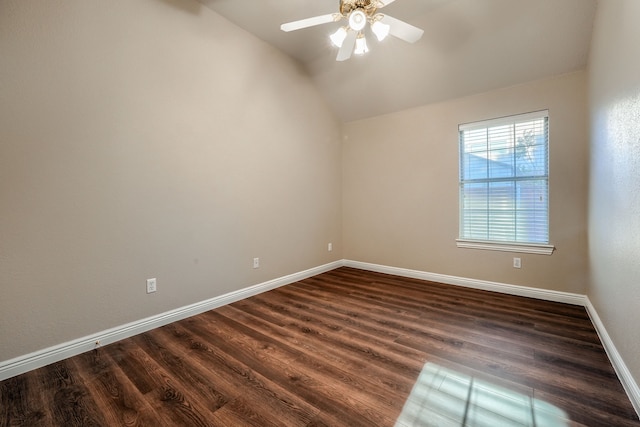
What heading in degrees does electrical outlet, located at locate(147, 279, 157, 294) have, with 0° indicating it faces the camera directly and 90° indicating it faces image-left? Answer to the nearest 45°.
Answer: approximately 315°

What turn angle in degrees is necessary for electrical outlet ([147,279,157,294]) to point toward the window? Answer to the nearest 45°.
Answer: approximately 45° to its left

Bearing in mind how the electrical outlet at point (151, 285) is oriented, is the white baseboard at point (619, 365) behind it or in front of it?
in front

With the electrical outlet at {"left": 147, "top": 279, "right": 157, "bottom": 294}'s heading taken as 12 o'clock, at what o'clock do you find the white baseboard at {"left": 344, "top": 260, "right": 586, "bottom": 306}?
The white baseboard is roughly at 11 o'clock from the electrical outlet.
